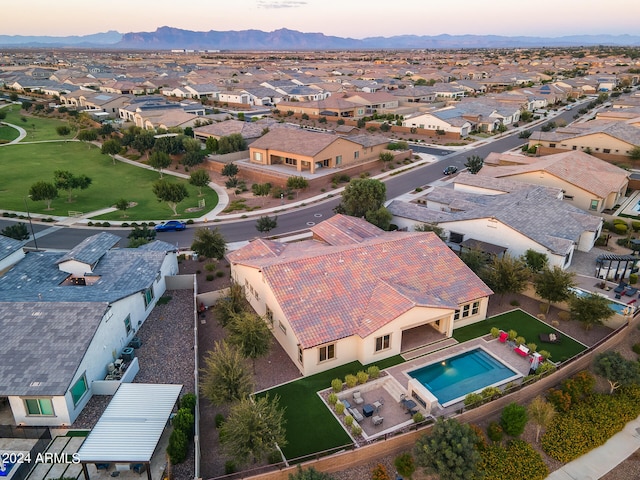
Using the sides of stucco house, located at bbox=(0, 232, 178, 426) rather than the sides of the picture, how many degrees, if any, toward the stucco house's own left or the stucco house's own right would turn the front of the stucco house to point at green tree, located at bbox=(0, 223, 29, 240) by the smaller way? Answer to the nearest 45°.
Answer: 0° — it already faces it

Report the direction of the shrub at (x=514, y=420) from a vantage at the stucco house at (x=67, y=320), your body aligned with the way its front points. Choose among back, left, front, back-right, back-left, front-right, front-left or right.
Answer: back-right

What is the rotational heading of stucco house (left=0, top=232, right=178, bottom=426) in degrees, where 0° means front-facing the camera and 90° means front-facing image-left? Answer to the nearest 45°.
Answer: approximately 180°

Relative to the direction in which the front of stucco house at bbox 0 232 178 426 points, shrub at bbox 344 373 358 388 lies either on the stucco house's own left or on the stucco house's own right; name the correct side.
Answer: on the stucco house's own right

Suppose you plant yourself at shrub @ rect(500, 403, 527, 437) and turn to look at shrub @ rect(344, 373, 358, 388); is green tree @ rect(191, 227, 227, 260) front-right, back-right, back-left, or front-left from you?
front-right

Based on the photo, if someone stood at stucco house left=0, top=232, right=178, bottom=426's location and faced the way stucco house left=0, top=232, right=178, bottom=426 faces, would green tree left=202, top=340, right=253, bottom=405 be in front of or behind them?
behind

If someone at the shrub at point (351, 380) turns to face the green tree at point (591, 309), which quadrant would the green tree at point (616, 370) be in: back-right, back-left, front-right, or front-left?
front-right

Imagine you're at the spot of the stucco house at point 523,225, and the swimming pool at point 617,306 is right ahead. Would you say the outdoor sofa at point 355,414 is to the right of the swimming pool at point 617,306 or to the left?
right

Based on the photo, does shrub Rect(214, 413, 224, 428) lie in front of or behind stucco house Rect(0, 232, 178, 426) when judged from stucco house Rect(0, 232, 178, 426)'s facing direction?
behind

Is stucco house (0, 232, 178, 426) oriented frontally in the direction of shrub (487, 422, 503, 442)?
no

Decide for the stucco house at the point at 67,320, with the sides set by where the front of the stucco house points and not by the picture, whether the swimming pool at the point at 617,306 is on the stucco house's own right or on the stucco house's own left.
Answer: on the stucco house's own right

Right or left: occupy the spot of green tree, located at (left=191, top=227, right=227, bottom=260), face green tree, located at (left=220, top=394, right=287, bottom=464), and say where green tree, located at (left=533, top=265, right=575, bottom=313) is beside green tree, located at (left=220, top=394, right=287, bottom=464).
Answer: left

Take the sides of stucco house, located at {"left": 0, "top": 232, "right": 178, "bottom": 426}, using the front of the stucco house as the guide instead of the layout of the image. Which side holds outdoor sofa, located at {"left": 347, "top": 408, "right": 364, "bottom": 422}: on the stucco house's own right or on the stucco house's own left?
on the stucco house's own right

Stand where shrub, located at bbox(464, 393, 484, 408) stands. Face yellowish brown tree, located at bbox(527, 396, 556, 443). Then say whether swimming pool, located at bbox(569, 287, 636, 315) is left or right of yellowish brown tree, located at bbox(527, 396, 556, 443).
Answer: left

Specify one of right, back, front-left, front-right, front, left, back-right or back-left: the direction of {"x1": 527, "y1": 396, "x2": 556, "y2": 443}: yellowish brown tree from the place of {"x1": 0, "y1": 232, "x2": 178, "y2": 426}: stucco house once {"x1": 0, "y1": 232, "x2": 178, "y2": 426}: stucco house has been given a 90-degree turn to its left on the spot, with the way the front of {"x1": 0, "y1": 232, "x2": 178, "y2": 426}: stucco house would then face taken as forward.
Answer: back-left

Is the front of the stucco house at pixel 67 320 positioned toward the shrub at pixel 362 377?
no

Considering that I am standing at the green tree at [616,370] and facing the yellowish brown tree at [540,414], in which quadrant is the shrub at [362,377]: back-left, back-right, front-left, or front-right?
front-right

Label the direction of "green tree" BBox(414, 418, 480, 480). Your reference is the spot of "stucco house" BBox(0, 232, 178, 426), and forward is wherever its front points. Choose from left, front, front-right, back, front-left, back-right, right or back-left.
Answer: back-right

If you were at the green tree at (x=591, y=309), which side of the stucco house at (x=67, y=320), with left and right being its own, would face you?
right

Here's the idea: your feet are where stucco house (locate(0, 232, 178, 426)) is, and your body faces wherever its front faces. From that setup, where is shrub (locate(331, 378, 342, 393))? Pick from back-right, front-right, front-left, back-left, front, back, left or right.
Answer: back-right

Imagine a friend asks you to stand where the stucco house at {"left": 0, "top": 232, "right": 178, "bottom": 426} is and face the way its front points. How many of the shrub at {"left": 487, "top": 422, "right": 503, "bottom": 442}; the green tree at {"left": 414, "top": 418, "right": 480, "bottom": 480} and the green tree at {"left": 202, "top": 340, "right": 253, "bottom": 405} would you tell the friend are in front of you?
0

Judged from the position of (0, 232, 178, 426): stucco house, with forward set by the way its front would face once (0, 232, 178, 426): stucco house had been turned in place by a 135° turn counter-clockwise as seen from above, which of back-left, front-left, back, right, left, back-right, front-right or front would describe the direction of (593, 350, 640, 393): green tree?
left

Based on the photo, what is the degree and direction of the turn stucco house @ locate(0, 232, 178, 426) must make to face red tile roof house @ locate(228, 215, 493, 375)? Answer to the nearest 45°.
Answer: approximately 90° to its right
